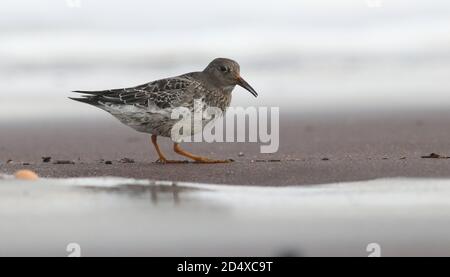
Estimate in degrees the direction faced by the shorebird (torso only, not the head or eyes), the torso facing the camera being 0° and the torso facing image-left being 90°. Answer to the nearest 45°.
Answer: approximately 270°
